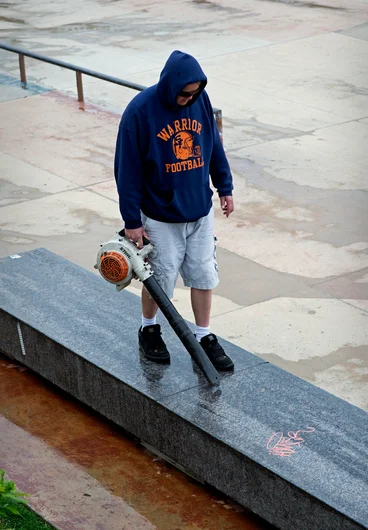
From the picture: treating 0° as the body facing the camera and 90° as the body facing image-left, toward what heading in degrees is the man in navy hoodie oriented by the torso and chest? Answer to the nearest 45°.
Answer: approximately 315°
